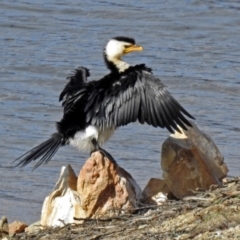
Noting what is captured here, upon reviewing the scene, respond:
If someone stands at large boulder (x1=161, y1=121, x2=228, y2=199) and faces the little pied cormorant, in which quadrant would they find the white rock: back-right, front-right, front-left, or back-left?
front-left

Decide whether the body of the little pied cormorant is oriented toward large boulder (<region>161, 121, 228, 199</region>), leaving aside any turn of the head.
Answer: no
